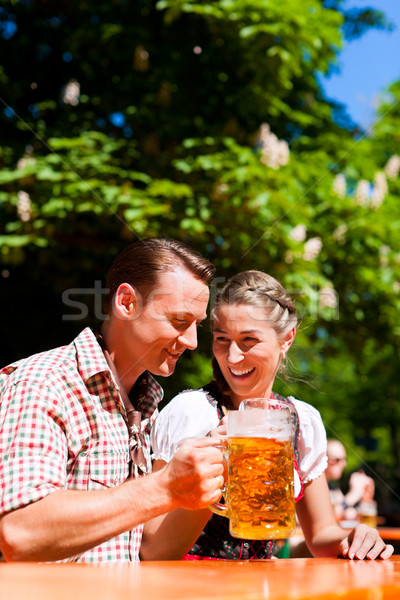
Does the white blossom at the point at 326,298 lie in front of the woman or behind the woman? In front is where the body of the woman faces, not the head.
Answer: behind

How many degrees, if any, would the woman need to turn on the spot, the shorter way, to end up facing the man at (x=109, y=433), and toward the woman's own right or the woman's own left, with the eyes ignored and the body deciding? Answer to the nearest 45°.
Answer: approximately 45° to the woman's own right

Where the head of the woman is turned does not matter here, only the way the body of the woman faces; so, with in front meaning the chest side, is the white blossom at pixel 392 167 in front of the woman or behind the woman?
behind

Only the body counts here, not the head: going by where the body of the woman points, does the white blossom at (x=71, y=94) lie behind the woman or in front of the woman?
behind

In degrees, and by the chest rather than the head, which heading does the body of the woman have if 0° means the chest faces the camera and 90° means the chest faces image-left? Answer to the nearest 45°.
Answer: approximately 0°

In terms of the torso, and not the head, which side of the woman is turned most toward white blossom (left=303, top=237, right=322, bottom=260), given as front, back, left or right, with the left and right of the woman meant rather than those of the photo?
back

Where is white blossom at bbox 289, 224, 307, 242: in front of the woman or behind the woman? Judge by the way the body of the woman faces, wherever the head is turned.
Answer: behind

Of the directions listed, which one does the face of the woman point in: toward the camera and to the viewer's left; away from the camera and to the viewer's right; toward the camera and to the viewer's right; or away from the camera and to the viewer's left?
toward the camera and to the viewer's left

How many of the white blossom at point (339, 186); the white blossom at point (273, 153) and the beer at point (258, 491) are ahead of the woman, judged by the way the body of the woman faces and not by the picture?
1

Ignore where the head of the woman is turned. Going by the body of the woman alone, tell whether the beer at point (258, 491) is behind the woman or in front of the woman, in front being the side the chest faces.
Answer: in front

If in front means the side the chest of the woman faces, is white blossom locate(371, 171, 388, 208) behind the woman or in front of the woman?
behind

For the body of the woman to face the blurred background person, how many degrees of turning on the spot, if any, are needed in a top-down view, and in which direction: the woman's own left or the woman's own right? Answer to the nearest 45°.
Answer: approximately 180°

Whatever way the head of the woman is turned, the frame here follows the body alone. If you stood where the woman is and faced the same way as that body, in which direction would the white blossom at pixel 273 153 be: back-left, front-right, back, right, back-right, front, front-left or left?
back
